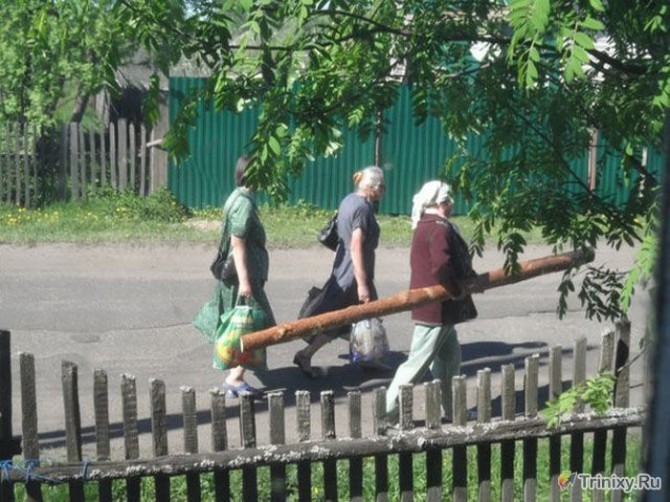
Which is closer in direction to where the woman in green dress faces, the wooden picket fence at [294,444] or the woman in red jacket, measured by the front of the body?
the woman in red jacket

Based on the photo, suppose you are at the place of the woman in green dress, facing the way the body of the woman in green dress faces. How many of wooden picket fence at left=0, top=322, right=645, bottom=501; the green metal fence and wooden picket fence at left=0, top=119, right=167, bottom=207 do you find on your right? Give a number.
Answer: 1

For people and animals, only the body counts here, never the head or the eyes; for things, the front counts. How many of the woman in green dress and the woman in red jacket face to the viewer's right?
2

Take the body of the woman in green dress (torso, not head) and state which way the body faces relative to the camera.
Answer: to the viewer's right
